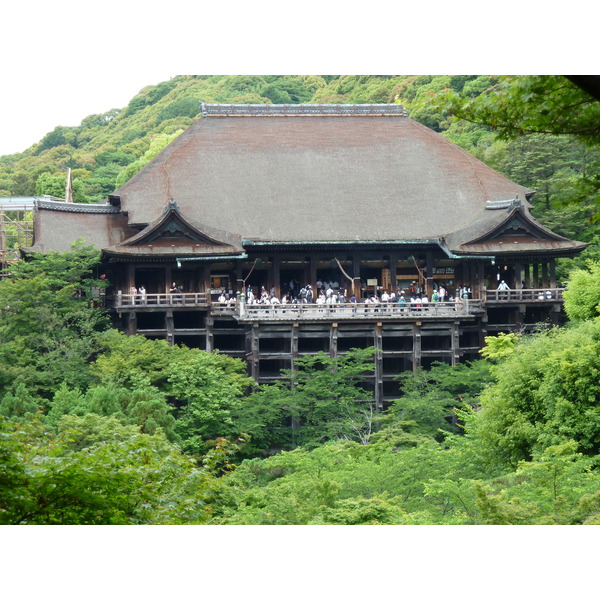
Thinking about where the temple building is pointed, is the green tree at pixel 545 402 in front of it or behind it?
in front

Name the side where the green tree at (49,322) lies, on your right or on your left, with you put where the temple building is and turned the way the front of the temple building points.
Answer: on your right

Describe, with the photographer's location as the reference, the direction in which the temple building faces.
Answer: facing the viewer

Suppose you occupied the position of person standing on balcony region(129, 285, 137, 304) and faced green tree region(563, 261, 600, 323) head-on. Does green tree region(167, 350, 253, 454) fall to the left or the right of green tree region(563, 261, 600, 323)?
right

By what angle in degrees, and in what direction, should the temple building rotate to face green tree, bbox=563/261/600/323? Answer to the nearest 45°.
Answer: approximately 45° to its left

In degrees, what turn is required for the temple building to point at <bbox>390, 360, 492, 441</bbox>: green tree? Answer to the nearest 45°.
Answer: approximately 45° to its left

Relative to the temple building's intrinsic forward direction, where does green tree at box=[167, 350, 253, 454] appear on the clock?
The green tree is roughly at 1 o'clock from the temple building.

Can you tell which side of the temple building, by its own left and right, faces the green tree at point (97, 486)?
front
